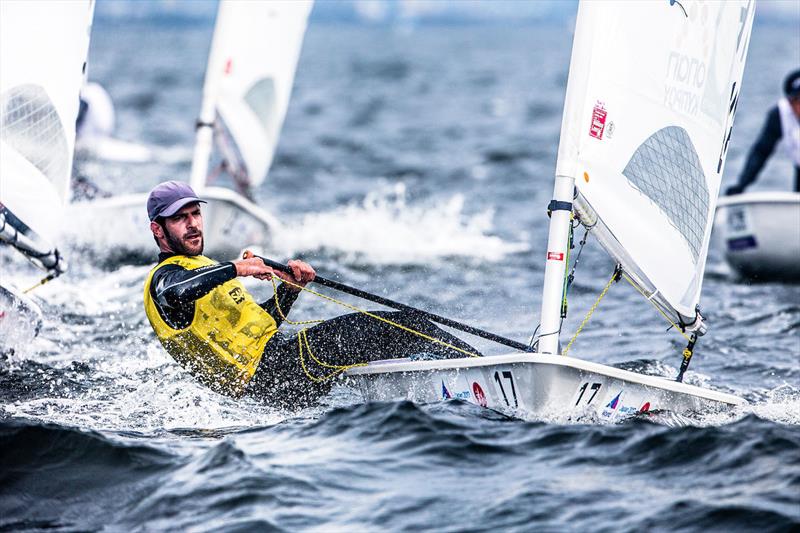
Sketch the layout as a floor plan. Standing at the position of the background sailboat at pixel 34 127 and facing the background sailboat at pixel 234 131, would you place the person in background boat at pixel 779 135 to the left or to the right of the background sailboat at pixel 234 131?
right

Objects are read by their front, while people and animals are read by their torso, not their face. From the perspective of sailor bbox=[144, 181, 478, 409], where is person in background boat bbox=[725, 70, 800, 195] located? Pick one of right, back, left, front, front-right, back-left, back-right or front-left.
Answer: left

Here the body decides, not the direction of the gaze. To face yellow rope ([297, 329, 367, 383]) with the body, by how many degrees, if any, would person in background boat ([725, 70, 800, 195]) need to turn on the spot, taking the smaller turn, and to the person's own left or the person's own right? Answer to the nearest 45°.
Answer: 0° — they already face it

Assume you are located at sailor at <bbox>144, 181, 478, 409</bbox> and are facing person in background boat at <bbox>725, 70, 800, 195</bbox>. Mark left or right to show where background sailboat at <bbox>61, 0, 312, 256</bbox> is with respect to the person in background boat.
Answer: left

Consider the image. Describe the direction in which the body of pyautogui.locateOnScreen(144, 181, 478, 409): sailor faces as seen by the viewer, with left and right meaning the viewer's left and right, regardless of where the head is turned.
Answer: facing the viewer and to the right of the viewer

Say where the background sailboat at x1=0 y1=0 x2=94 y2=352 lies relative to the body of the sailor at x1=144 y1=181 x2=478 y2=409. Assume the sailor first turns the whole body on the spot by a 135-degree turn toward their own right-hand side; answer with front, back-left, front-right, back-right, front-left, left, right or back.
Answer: front-right

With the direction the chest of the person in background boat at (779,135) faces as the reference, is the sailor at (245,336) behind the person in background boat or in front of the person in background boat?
in front

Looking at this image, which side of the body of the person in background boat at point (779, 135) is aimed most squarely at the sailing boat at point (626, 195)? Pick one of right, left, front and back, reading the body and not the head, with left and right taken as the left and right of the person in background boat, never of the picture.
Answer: front

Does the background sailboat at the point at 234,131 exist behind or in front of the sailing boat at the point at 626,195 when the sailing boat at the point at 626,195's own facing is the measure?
behind
